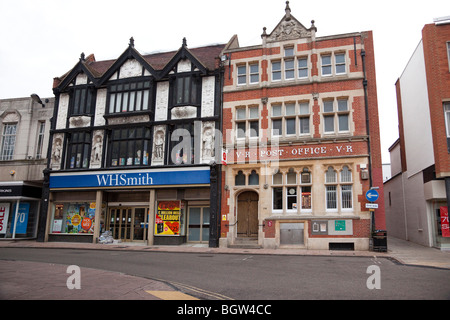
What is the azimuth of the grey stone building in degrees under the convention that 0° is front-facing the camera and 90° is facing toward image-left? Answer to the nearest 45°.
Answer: approximately 0°

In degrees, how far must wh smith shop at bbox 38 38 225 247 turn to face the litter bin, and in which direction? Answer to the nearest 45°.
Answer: approximately 45° to its left

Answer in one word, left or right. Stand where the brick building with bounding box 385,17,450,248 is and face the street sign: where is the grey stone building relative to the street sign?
right

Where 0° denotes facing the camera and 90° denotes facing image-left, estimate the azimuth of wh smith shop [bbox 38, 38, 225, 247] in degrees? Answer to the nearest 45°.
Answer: approximately 0°

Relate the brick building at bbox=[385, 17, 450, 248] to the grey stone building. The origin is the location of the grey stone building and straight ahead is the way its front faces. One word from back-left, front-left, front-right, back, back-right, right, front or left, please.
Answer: front-left

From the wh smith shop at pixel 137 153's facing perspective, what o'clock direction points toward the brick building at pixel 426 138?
The brick building is roughly at 10 o'clock from the wh smith shop.

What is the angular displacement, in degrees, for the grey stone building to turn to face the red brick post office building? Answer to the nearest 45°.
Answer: approximately 45° to its left

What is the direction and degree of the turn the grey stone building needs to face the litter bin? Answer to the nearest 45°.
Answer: approximately 45° to its left

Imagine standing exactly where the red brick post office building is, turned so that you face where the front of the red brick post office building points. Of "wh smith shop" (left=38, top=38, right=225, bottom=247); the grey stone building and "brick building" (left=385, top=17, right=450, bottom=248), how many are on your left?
1

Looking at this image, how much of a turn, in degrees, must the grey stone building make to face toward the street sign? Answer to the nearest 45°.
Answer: approximately 45° to its left
